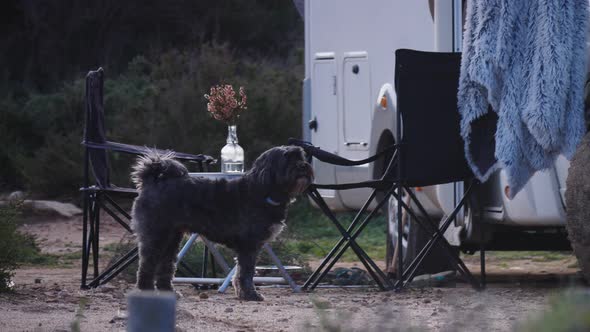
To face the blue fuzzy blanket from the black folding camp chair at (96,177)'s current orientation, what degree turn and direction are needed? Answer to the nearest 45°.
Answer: approximately 45° to its right

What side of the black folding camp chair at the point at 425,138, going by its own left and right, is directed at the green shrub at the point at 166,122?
front

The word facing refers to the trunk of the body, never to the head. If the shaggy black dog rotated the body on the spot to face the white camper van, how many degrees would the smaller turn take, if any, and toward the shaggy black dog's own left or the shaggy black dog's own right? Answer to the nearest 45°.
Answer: approximately 45° to the shaggy black dog's own left

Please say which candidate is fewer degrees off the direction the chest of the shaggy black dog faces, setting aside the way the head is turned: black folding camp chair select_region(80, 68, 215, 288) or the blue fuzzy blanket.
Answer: the blue fuzzy blanket

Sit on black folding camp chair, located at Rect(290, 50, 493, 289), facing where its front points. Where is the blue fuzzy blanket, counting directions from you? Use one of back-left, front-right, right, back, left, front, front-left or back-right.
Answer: back

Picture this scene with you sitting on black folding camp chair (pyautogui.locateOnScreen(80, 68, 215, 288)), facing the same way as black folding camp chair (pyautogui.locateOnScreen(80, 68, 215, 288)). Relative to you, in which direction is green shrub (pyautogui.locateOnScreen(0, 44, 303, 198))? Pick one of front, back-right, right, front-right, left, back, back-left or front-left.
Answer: left

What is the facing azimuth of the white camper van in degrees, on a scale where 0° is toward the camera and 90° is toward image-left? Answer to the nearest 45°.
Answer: approximately 315°

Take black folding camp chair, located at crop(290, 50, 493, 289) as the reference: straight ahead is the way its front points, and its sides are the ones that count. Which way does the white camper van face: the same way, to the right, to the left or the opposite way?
the opposite way

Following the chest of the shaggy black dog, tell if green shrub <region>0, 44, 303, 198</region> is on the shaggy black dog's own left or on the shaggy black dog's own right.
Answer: on the shaggy black dog's own left

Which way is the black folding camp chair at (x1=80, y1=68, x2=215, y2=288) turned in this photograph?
to the viewer's right

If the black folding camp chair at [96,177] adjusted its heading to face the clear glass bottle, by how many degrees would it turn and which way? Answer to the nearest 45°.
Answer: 0° — it already faces it

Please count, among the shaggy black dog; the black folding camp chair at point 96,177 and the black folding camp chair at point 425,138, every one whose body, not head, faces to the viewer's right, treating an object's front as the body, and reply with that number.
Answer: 2

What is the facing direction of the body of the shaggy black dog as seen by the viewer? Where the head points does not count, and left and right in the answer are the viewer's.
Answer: facing to the right of the viewer

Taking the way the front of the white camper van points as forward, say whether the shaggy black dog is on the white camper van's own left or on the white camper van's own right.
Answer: on the white camper van's own right

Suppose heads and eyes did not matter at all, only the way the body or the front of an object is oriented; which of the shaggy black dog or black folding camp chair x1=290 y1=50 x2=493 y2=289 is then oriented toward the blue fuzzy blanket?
the shaggy black dog

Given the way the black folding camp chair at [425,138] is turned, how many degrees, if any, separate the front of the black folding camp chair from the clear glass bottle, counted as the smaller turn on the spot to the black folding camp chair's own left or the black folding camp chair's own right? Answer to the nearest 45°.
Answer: approximately 45° to the black folding camp chair's own left
